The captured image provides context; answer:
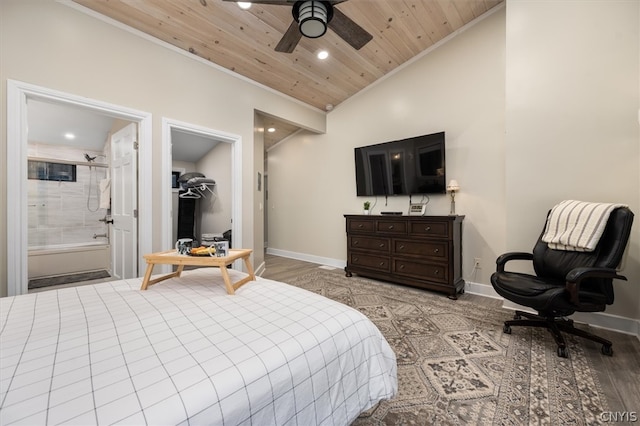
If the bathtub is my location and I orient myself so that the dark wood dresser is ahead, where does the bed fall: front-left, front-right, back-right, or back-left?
front-right

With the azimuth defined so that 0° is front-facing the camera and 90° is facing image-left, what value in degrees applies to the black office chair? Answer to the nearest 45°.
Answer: approximately 45°

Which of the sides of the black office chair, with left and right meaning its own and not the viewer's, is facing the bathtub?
front

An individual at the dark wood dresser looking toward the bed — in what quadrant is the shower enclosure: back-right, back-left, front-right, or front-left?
front-right

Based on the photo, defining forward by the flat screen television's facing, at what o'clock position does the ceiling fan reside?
The ceiling fan is roughly at 11 o'clock from the flat screen television.

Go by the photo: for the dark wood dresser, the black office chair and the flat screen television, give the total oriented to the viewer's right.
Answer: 0

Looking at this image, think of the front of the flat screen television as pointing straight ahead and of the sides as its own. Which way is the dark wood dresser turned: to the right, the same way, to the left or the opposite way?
the same way

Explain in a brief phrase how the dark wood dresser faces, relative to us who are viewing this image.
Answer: facing the viewer and to the left of the viewer

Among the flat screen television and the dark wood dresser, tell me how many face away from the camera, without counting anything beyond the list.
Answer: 0

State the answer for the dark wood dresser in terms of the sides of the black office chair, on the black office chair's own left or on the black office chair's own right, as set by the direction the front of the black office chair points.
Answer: on the black office chair's own right

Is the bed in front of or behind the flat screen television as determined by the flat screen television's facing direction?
in front
